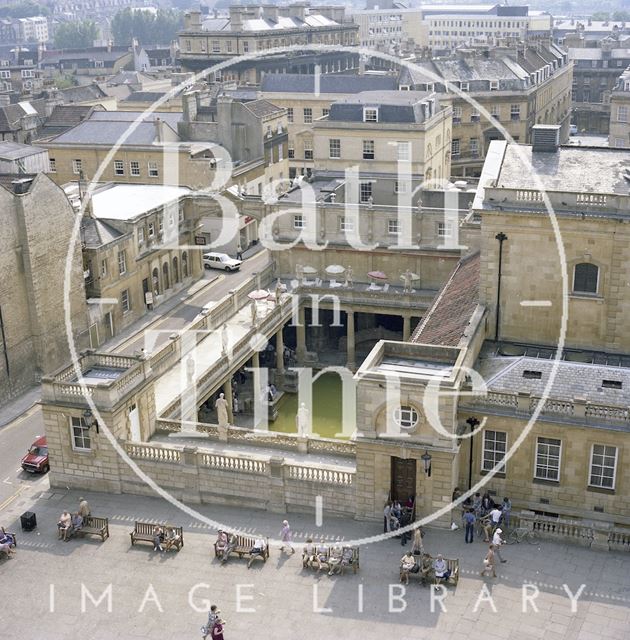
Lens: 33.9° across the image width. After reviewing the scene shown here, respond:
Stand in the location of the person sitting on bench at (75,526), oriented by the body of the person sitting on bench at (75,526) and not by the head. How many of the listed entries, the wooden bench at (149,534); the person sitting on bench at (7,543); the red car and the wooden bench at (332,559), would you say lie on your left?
2

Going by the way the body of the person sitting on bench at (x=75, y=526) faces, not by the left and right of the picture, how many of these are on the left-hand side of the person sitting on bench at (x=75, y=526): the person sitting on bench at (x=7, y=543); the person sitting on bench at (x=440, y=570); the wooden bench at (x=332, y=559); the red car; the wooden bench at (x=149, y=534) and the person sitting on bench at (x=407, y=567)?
4

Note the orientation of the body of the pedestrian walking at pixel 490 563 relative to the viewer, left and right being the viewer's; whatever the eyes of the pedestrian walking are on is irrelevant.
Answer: facing to the left of the viewer

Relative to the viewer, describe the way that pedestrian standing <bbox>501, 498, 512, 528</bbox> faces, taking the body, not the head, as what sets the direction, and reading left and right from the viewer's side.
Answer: facing away from the viewer

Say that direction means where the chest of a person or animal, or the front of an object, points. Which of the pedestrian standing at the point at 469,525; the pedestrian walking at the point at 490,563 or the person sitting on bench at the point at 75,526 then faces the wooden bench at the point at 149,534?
the pedestrian walking at the point at 490,563

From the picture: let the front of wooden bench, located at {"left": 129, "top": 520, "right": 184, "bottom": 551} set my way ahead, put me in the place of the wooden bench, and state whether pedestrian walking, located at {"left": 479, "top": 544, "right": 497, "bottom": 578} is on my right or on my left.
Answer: on my left

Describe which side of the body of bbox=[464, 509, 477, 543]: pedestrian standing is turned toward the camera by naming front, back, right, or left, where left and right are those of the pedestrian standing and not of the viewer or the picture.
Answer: back

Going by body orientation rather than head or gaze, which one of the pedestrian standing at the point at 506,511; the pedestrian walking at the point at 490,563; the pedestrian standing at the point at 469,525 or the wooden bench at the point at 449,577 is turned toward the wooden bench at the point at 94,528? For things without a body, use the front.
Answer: the pedestrian walking at the point at 490,563
